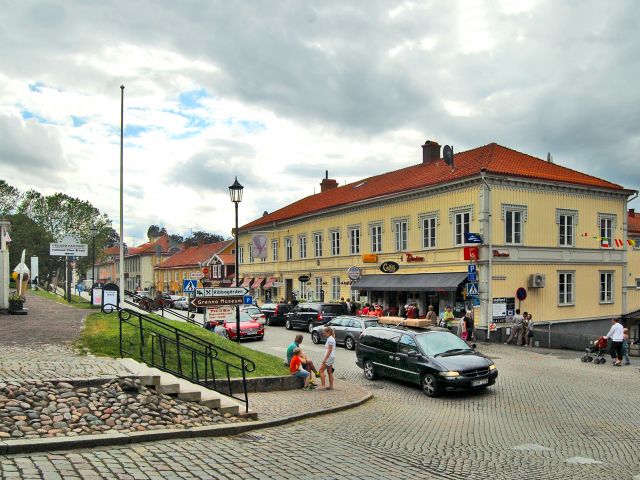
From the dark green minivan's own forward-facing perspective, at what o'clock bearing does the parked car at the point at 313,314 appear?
The parked car is roughly at 7 o'clock from the dark green minivan.

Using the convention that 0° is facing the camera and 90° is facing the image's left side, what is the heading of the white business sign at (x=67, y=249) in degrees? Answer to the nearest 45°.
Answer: approximately 0°

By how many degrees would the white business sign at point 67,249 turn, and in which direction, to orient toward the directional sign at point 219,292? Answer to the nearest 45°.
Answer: approximately 45° to its left

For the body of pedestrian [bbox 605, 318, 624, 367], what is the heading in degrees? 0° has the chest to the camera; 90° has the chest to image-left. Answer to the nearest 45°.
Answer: approximately 90°
